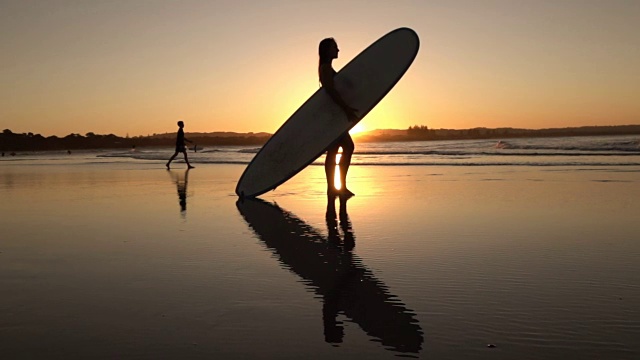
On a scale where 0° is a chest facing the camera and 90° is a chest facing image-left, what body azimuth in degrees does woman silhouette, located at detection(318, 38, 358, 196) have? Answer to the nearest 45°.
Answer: approximately 270°
